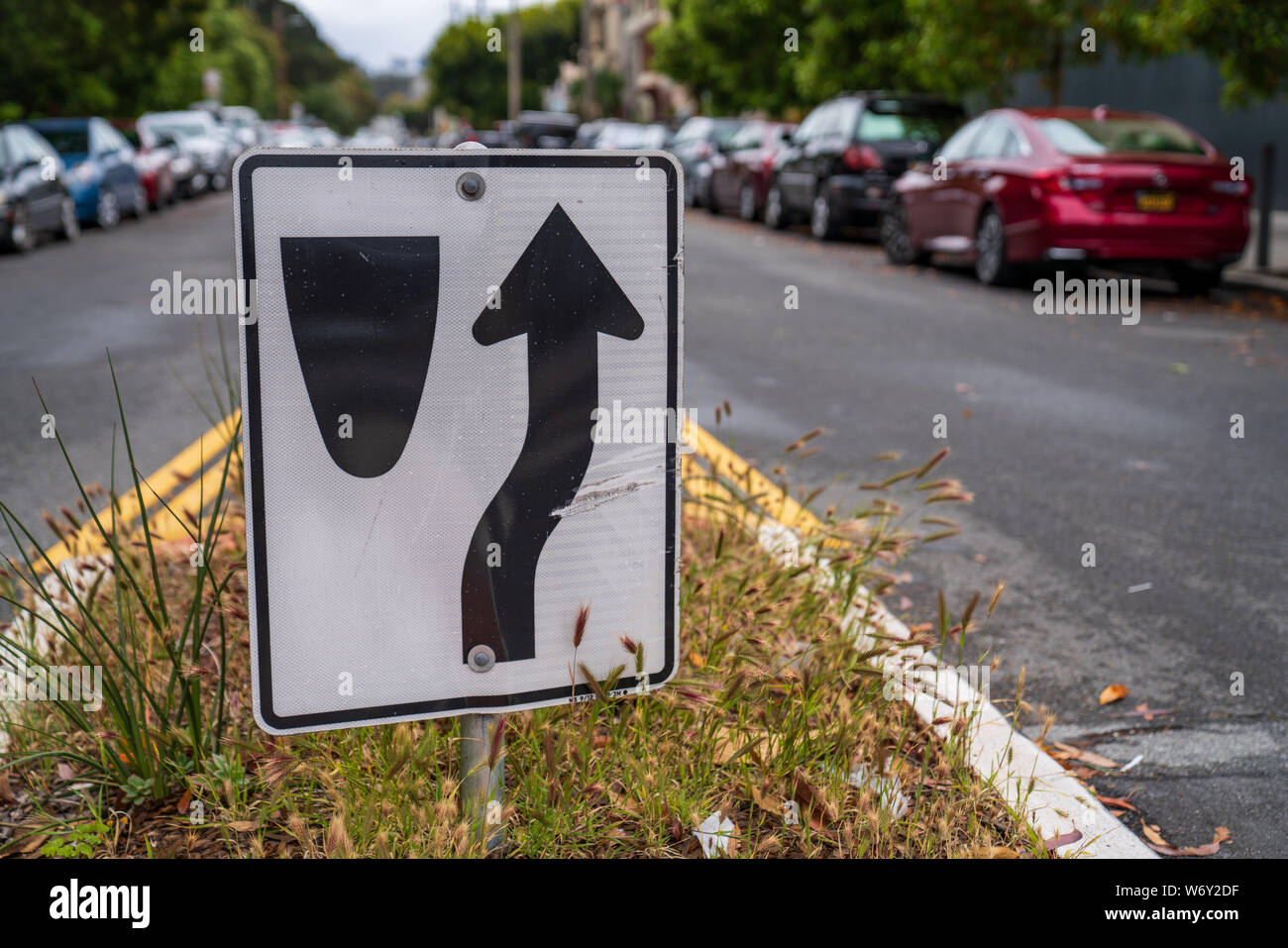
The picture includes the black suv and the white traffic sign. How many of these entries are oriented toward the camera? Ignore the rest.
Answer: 1

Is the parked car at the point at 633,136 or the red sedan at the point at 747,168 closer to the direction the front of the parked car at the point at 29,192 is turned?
the red sedan

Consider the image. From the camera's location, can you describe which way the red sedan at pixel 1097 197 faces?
facing away from the viewer and to the left of the viewer

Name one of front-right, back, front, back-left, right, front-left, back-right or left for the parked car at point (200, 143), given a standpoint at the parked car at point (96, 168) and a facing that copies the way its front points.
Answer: back-left

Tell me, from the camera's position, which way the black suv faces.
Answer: facing away from the viewer and to the left of the viewer

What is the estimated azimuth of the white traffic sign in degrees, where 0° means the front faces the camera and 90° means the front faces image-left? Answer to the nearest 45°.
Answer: approximately 0°

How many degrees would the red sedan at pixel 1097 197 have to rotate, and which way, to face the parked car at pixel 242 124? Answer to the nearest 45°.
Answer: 0° — it already faces it

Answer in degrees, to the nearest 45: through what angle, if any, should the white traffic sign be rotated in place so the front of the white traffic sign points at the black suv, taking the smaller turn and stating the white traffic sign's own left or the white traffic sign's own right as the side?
approximately 180°
